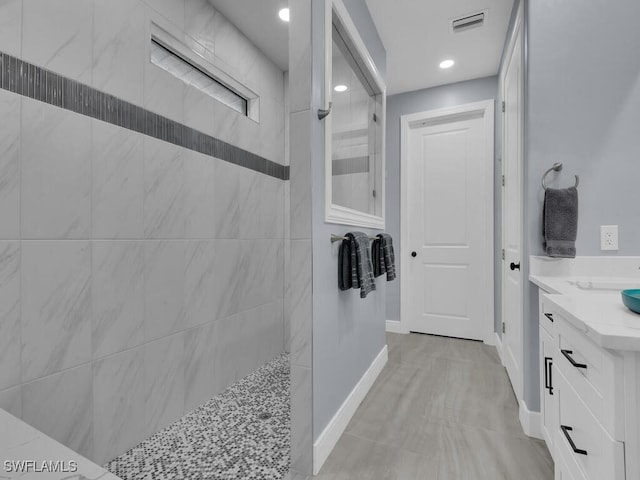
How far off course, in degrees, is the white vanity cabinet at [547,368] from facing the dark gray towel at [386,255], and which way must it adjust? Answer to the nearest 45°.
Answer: approximately 45° to its right

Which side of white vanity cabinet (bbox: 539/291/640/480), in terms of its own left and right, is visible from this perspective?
left

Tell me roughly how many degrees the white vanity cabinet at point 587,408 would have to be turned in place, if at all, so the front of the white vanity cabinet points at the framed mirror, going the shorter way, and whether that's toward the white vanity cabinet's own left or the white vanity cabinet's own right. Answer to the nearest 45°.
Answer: approximately 45° to the white vanity cabinet's own right

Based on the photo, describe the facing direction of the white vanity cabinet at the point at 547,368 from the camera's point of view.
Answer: facing to the left of the viewer

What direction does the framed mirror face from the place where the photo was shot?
facing to the right of the viewer

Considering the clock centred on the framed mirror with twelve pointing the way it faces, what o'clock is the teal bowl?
The teal bowl is roughly at 2 o'clock from the framed mirror.
